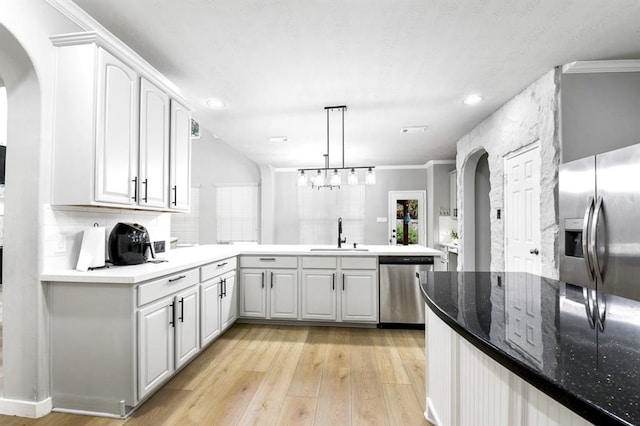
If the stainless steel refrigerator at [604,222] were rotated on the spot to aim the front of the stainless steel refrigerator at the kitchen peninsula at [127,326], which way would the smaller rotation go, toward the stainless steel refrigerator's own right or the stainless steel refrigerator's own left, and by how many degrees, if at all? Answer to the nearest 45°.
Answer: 0° — it already faces it

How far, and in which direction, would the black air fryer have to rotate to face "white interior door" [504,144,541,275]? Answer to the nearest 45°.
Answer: approximately 45° to its left

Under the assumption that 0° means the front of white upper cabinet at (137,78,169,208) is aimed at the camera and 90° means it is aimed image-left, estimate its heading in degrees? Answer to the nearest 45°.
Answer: approximately 315°

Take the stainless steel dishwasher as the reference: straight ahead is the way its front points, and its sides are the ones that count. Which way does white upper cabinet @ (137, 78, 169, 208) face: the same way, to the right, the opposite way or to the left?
to the left
